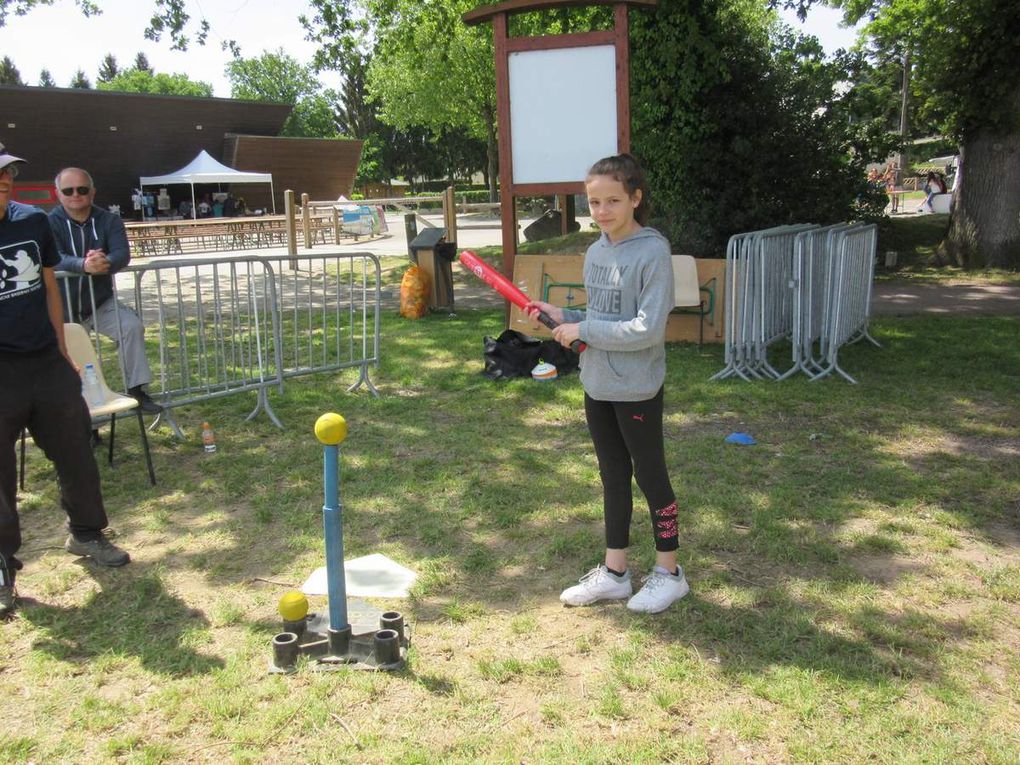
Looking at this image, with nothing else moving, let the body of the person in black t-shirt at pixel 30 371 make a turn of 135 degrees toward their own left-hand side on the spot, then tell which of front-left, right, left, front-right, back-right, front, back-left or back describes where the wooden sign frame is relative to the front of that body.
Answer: front-right

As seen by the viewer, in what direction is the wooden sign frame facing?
toward the camera

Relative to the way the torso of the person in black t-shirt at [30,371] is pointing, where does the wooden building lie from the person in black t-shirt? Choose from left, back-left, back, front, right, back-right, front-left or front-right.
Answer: back-left

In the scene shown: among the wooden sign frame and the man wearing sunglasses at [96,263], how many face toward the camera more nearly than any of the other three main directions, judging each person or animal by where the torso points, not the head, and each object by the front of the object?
2

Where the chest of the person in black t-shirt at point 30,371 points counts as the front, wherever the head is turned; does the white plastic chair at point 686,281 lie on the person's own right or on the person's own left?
on the person's own left

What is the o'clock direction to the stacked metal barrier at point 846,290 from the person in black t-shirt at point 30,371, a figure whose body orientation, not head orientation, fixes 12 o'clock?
The stacked metal barrier is roughly at 10 o'clock from the person in black t-shirt.

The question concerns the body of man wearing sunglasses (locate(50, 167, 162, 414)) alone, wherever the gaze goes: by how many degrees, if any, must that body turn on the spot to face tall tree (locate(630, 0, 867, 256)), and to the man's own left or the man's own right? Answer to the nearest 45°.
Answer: approximately 135° to the man's own left

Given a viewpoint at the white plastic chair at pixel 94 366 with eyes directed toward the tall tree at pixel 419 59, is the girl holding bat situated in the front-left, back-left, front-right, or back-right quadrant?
back-right

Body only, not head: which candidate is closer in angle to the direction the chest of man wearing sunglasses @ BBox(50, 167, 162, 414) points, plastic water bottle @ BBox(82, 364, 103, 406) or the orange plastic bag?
the plastic water bottle

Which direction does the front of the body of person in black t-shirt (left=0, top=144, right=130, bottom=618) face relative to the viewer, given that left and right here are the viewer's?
facing the viewer and to the right of the viewer

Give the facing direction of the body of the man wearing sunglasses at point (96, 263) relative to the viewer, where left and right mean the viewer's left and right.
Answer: facing the viewer

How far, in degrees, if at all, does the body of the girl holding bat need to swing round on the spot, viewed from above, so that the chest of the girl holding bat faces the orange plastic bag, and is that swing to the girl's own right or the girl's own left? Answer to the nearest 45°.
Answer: approximately 135° to the girl's own right

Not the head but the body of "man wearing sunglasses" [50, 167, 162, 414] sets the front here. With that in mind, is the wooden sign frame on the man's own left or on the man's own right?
on the man's own left

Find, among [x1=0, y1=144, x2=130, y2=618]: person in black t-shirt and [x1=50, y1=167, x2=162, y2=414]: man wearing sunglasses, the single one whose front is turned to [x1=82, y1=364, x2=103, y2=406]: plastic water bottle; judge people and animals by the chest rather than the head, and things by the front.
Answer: the man wearing sunglasses

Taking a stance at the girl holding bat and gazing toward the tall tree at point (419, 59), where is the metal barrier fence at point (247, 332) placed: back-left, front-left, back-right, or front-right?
front-left

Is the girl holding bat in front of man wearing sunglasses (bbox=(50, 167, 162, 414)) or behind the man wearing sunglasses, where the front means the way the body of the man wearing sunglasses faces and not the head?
in front

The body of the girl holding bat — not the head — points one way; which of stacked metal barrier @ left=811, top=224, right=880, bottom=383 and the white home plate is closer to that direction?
the white home plate

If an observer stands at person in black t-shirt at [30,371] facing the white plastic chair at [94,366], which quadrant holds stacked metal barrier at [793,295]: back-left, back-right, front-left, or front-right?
front-right
